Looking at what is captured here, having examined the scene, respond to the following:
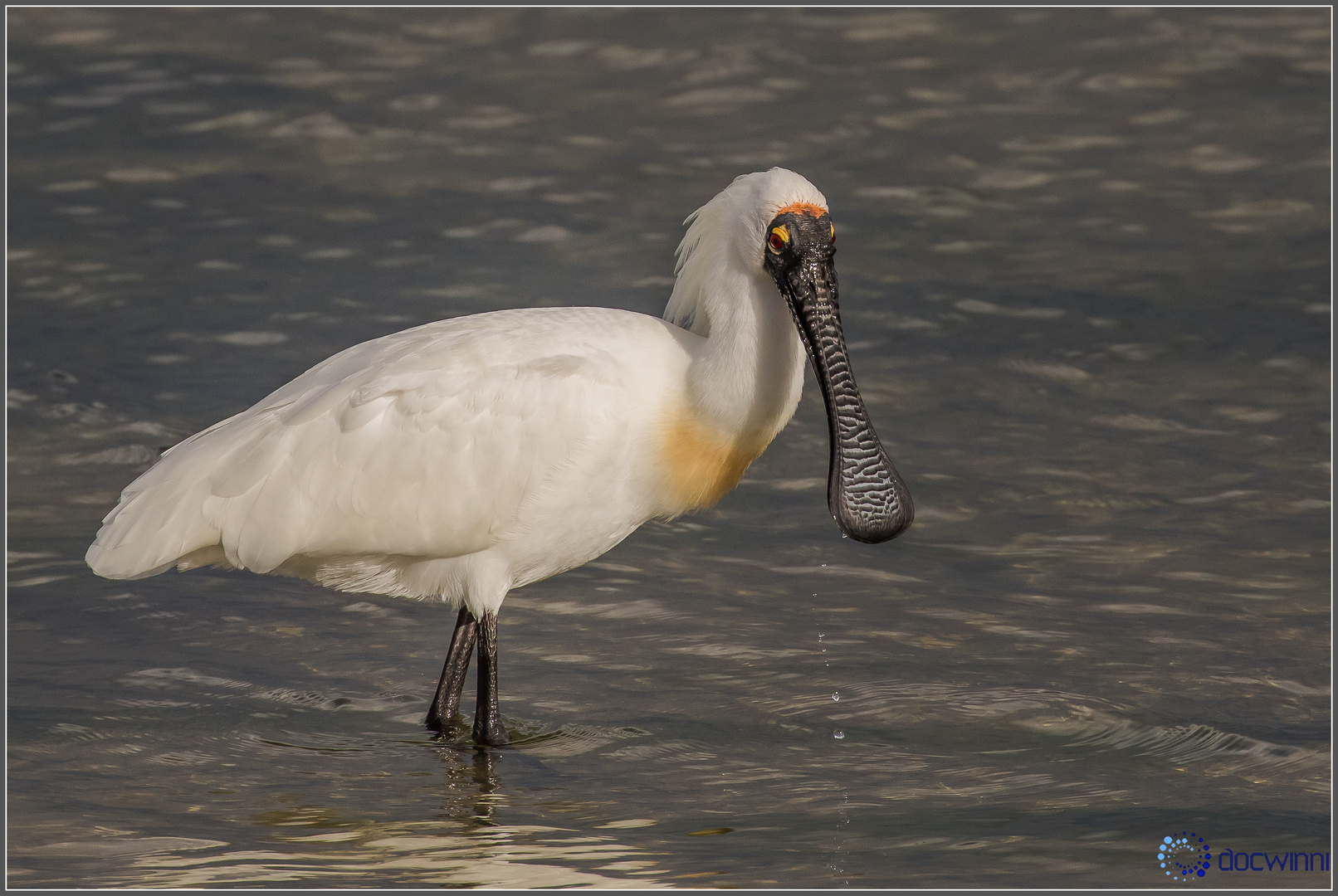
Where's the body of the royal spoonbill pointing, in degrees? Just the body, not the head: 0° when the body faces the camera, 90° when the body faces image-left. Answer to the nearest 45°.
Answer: approximately 270°
